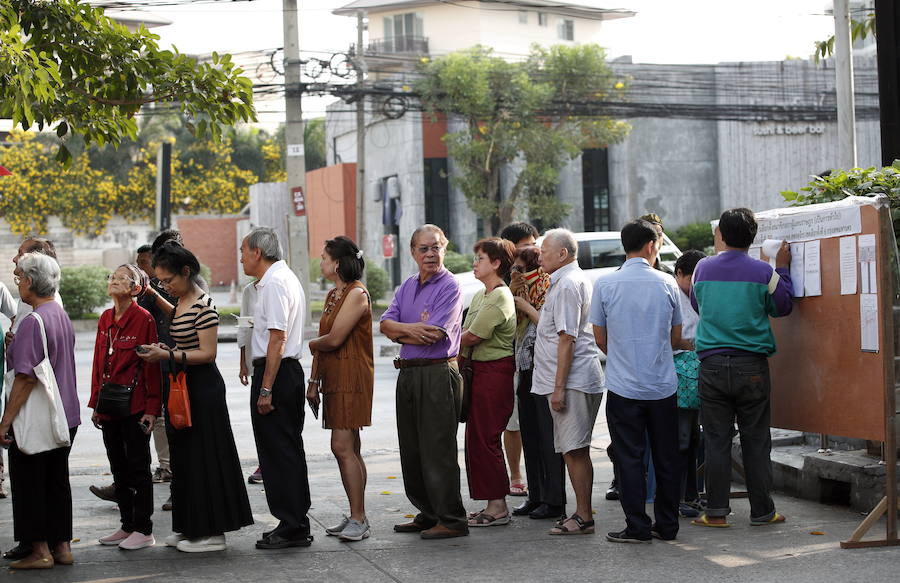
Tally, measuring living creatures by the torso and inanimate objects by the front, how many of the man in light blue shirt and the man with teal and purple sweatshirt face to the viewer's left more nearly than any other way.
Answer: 0

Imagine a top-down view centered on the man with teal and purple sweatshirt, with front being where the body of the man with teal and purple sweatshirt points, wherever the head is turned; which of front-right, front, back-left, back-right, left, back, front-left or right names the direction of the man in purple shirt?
left

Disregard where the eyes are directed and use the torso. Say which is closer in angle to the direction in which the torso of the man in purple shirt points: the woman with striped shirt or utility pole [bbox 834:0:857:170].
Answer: the woman with striped shirt

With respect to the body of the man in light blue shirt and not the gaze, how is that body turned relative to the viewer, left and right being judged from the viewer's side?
facing away from the viewer

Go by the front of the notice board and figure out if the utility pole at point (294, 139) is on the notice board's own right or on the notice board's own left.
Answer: on the notice board's own right

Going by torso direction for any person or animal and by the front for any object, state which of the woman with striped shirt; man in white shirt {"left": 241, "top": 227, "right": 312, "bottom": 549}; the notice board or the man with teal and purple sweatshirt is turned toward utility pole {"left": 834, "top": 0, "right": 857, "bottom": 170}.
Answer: the man with teal and purple sweatshirt

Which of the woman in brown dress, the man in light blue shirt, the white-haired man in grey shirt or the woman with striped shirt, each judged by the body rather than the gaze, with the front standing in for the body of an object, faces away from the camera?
the man in light blue shirt

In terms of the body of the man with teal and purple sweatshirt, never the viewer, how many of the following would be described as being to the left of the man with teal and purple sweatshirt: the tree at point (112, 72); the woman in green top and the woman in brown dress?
3
